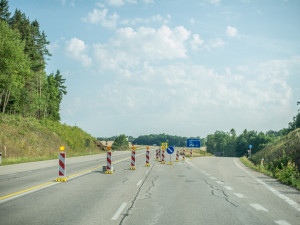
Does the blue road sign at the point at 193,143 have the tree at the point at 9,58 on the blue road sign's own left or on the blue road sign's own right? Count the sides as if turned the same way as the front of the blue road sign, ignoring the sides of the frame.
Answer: on the blue road sign's own right

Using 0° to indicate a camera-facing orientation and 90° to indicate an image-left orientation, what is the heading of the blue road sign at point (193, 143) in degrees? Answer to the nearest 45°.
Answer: approximately 0°
